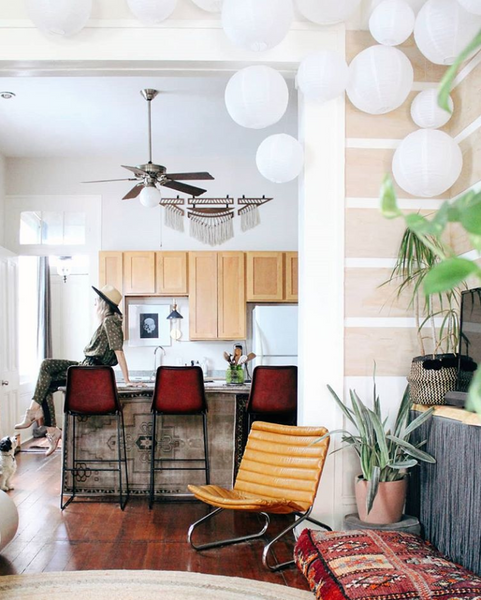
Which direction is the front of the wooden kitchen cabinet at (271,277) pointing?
toward the camera

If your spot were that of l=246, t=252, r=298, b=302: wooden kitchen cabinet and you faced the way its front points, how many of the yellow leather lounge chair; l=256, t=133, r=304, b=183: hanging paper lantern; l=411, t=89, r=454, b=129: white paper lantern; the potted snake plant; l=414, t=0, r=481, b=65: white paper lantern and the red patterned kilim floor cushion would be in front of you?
6

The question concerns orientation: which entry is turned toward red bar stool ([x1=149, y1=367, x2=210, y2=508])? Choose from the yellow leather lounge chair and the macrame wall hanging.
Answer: the macrame wall hanging

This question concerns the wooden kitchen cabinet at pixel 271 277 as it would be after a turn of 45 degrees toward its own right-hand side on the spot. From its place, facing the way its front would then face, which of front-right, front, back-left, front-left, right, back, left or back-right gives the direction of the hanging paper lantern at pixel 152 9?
front-left

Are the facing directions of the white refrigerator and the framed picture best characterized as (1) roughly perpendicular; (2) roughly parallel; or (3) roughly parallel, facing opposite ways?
roughly parallel

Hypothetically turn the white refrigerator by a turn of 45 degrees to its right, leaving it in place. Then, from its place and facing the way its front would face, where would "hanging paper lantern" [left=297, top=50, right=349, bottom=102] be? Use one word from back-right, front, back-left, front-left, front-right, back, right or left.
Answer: front-left

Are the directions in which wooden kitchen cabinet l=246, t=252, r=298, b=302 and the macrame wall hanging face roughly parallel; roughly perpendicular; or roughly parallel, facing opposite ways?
roughly parallel

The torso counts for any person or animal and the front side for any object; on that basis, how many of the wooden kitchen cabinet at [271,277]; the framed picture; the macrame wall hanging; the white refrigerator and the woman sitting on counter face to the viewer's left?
1

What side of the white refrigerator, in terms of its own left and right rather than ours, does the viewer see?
front

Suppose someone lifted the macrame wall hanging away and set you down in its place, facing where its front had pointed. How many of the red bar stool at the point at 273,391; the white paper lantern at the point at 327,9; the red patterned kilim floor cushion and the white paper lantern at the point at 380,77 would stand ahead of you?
4

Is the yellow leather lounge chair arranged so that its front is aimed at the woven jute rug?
yes

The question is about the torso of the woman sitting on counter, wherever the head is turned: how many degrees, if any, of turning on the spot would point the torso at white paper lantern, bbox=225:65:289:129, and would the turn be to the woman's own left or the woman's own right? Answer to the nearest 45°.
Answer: approximately 90° to the woman's own left

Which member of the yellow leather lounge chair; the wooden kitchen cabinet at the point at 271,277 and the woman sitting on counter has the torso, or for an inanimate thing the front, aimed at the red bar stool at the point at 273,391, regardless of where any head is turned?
the wooden kitchen cabinet

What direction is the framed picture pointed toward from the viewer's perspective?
toward the camera
